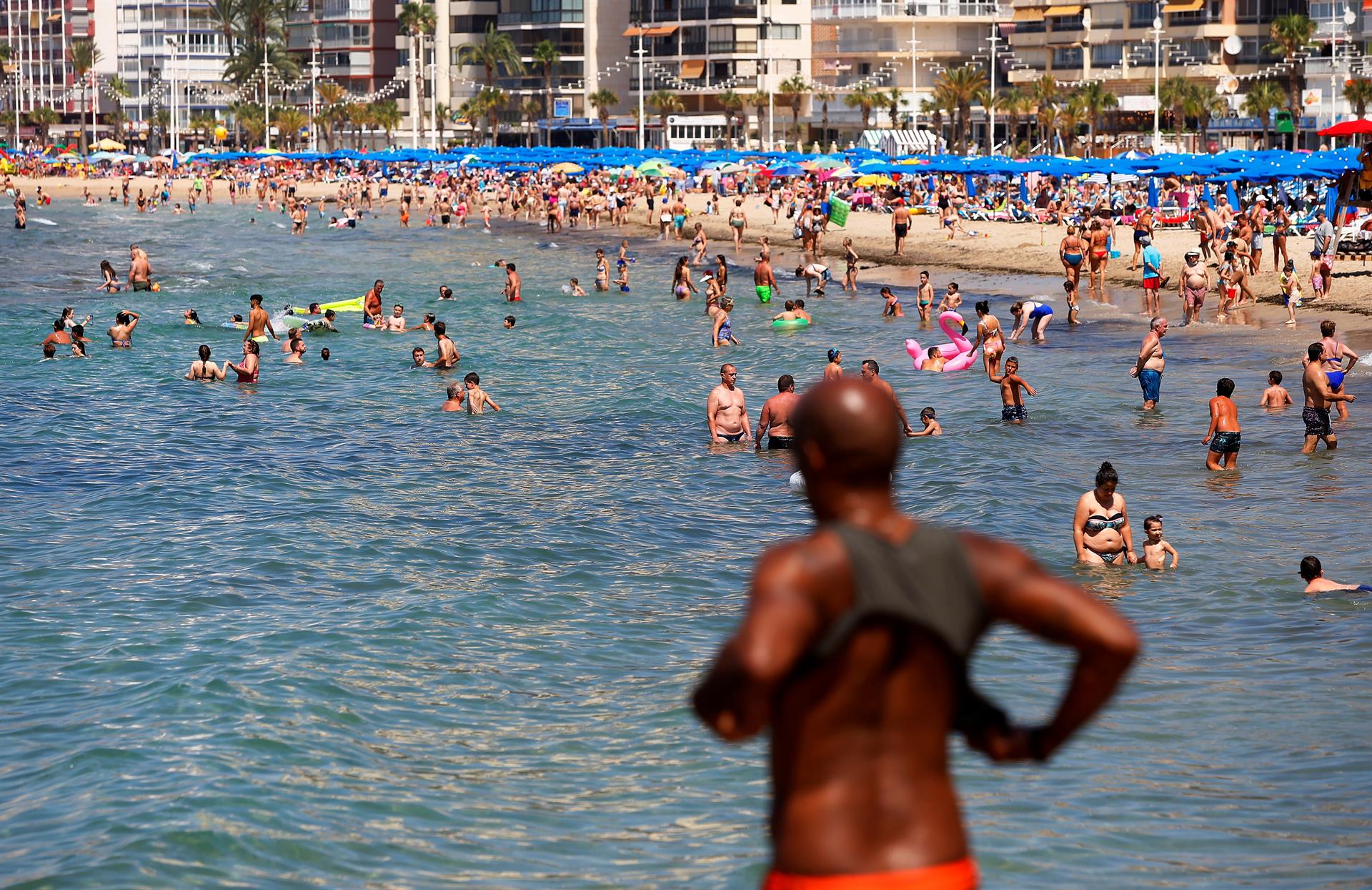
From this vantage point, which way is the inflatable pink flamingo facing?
to the viewer's right

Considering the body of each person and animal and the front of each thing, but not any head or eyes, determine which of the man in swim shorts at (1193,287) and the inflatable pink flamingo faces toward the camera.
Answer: the man in swim shorts

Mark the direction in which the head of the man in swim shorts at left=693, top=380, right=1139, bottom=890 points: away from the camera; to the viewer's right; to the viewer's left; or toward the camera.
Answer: away from the camera

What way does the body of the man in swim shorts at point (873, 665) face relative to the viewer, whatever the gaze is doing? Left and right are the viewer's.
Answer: facing away from the viewer

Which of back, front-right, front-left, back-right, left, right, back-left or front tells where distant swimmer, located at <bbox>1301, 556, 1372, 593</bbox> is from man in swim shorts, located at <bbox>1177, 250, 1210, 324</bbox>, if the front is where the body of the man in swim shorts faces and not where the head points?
front

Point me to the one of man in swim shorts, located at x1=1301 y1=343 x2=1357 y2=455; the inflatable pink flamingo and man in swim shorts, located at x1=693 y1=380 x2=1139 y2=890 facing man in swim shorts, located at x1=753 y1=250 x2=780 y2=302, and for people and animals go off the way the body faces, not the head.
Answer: man in swim shorts, located at x1=693 y1=380 x2=1139 y2=890

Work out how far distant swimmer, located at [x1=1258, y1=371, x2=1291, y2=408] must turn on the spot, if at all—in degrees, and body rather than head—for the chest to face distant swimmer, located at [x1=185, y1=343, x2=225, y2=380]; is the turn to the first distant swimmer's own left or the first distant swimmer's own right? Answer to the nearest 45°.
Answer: approximately 90° to the first distant swimmer's own left
